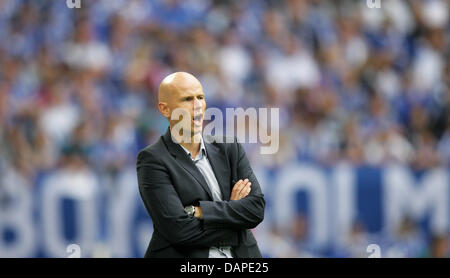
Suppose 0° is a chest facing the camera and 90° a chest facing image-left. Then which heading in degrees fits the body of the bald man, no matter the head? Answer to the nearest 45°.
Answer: approximately 315°
